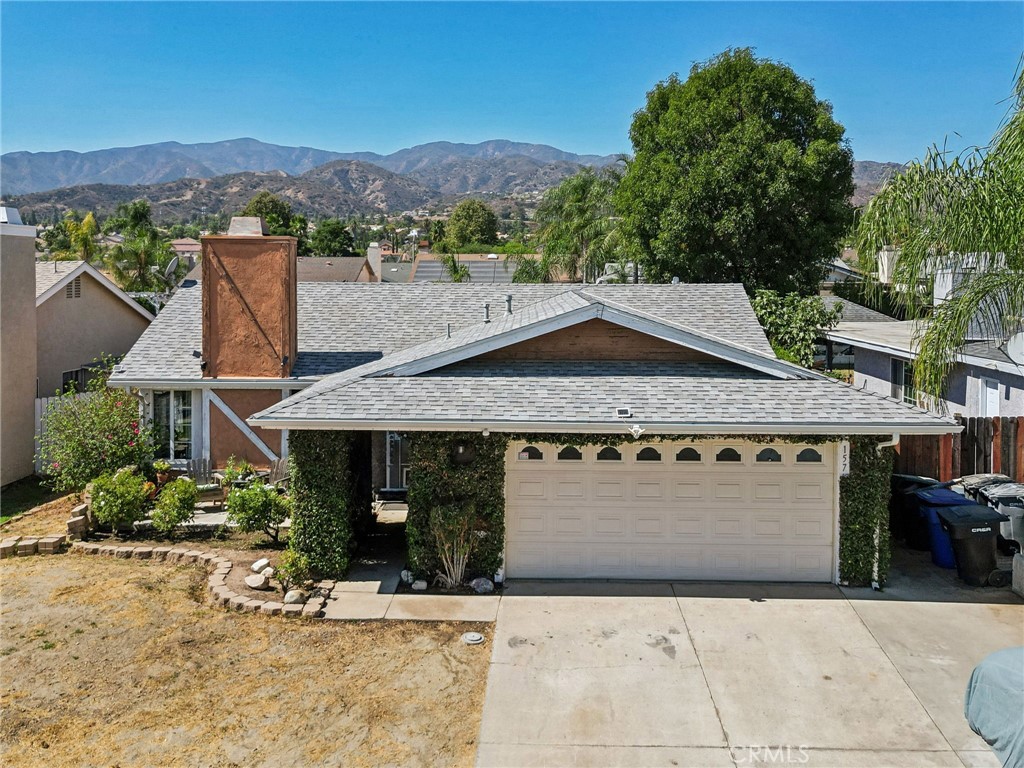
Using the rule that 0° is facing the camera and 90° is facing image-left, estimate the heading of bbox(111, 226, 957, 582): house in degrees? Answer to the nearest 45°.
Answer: approximately 0°

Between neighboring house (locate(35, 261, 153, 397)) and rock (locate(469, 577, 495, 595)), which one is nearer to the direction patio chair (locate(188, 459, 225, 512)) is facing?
the rock

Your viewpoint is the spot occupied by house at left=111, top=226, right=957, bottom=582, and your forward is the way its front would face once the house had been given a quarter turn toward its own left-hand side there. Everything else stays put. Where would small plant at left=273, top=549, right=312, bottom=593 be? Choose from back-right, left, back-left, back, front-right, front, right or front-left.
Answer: back

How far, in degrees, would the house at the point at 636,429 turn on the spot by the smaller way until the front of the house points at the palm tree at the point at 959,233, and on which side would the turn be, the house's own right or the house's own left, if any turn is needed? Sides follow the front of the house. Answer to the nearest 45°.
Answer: approximately 90° to the house's own left

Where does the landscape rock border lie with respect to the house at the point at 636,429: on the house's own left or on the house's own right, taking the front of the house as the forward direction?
on the house's own right

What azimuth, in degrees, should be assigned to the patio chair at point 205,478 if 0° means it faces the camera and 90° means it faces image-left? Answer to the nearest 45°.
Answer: approximately 315°

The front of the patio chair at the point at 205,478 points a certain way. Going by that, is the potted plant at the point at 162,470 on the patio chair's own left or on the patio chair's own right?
on the patio chair's own right

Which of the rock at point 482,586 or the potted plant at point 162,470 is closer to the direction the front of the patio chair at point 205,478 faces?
the rock

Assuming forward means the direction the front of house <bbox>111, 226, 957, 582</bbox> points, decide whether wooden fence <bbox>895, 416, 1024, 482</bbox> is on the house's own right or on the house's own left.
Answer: on the house's own left

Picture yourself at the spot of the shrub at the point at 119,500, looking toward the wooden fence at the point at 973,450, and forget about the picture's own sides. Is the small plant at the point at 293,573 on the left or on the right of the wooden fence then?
right

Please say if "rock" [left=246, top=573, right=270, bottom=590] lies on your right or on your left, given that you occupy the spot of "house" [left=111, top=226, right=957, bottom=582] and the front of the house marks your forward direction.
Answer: on your right
